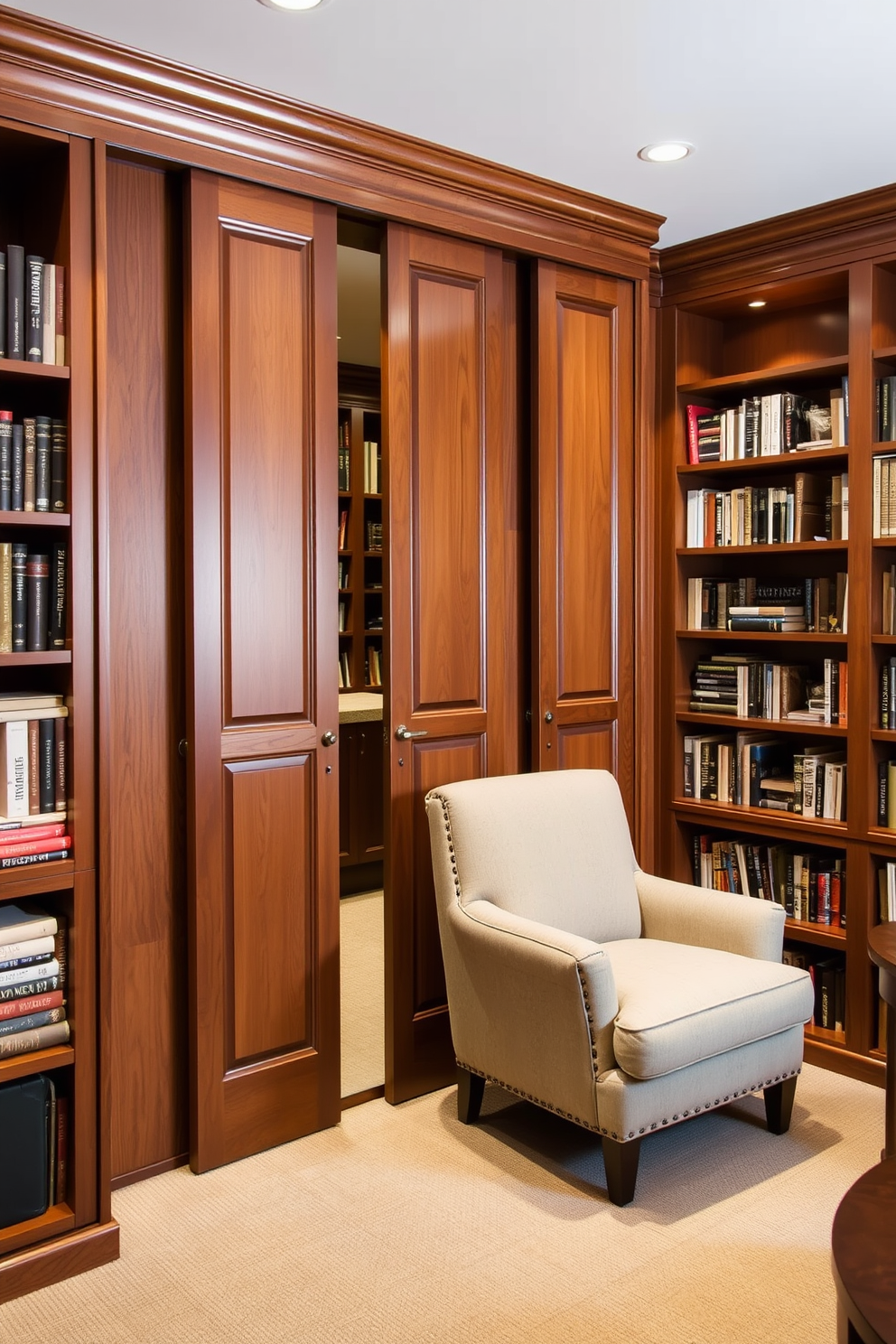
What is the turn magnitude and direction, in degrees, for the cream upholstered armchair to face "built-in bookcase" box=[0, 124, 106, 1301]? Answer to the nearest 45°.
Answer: approximately 90° to its right

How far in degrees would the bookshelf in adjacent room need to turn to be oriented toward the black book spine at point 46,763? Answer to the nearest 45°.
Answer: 0° — it already faces it

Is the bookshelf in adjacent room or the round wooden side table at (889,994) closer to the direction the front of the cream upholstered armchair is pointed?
the round wooden side table

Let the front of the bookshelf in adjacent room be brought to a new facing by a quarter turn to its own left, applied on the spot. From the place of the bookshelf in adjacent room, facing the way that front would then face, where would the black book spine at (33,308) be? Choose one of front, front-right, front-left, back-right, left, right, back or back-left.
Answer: right

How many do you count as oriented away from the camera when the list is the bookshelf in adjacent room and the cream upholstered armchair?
0

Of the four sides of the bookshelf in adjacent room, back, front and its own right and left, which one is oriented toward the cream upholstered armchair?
front

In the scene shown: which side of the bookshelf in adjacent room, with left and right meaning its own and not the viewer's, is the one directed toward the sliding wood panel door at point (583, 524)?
front

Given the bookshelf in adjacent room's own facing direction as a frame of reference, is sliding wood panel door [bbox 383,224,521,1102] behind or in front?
in front

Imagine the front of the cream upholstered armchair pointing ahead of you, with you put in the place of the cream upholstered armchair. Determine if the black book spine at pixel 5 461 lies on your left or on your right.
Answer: on your right

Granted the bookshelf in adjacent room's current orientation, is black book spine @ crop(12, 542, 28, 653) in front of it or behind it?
in front

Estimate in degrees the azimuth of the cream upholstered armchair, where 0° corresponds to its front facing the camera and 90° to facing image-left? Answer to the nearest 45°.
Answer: approximately 315°

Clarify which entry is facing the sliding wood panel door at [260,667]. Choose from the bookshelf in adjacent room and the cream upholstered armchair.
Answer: the bookshelf in adjacent room

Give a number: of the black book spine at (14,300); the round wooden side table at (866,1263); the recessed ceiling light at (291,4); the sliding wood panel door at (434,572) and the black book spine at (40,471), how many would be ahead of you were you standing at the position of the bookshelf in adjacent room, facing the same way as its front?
5

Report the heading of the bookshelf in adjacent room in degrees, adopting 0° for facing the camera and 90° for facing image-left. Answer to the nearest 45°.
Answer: approximately 0°

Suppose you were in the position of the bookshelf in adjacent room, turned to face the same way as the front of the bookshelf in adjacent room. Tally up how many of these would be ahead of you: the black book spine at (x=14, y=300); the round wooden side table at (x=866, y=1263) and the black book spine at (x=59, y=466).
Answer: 3
